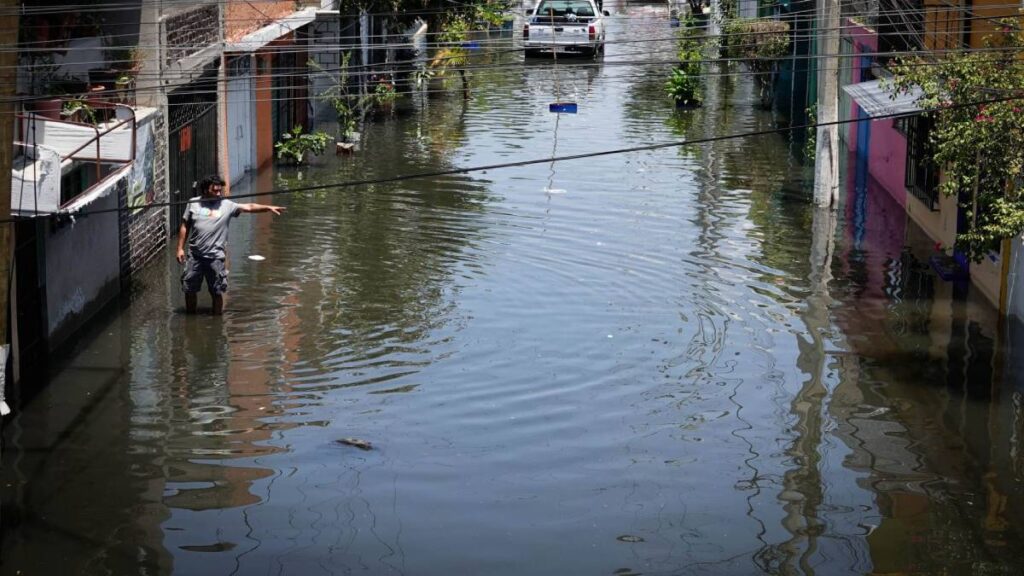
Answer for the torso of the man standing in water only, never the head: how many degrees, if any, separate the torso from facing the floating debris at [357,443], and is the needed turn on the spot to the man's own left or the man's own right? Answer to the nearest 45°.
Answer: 0° — they already face it

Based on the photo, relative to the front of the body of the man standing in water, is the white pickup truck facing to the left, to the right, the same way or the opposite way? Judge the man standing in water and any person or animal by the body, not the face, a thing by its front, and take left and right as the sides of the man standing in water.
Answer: the opposite way

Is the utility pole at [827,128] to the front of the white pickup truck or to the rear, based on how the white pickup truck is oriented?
to the rear

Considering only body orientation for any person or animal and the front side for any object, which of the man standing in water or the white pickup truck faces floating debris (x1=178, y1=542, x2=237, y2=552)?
the man standing in water

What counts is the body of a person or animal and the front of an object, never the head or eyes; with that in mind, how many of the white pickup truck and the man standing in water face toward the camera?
1

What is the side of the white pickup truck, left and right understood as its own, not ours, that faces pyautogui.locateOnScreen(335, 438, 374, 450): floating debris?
back

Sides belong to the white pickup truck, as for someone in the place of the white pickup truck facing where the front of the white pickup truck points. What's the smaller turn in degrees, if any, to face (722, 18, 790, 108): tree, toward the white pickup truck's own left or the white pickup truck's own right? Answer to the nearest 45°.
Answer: approximately 135° to the white pickup truck's own right

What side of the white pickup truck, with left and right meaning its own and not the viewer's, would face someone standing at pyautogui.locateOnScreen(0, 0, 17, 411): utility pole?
back

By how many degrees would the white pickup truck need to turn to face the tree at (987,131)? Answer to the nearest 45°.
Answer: approximately 180°

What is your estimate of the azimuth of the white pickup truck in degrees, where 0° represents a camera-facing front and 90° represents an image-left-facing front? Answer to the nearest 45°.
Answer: approximately 180°

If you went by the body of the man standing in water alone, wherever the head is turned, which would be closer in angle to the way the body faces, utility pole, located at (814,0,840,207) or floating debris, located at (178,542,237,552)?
the floating debris

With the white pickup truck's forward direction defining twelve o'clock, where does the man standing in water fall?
The man standing in water is roughly at 6 o'clock from the white pickup truck.

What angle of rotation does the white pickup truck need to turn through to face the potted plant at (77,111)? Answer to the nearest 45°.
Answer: approximately 180°

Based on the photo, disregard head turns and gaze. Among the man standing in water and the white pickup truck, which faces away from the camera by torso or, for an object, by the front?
the white pickup truck
